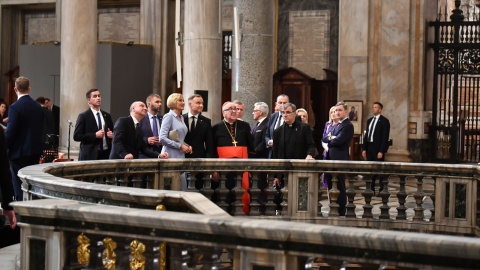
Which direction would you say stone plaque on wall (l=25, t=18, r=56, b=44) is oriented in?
toward the camera

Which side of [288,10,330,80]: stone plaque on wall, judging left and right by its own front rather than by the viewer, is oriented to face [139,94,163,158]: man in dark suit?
front

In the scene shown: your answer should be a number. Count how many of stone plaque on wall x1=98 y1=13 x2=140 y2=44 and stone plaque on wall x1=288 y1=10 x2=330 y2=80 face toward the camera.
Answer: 2

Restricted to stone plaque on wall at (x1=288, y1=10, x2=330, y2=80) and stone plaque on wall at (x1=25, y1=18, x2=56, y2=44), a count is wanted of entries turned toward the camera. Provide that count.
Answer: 2

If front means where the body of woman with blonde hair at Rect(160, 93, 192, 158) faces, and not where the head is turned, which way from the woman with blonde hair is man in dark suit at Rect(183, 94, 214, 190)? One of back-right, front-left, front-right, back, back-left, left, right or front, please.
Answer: left

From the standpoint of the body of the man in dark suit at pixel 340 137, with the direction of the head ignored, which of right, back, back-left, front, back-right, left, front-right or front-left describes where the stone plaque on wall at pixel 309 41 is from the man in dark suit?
back-right

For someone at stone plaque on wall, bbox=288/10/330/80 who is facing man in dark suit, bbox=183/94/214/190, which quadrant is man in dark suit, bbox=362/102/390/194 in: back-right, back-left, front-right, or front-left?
front-left

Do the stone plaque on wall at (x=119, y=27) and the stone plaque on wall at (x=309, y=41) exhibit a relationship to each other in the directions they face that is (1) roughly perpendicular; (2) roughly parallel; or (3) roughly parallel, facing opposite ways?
roughly parallel

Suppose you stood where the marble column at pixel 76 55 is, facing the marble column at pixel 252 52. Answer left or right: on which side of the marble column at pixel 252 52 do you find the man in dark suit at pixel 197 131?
right

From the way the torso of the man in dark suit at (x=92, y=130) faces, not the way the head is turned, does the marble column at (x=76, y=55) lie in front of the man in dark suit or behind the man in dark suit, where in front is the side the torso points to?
behind

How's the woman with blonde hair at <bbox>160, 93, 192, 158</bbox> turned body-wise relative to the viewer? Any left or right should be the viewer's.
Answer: facing the viewer and to the right of the viewer

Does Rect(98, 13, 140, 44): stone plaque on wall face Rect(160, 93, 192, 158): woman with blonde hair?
yes

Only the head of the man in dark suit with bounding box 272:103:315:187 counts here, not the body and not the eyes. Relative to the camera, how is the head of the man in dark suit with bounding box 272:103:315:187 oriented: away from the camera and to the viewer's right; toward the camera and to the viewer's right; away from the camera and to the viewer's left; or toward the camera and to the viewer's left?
toward the camera and to the viewer's left

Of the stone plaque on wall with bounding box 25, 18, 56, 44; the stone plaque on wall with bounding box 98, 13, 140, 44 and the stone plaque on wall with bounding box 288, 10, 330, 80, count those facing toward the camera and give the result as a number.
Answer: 3

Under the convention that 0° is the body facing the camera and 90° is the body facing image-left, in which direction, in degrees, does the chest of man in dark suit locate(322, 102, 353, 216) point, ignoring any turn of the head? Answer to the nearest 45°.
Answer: approximately 45°

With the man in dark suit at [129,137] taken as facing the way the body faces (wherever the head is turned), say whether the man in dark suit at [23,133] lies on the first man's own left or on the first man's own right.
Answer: on the first man's own right

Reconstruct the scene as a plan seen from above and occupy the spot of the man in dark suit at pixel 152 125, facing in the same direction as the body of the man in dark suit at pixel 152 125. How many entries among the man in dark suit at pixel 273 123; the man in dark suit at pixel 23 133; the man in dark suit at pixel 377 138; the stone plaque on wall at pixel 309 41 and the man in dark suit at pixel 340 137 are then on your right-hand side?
1
